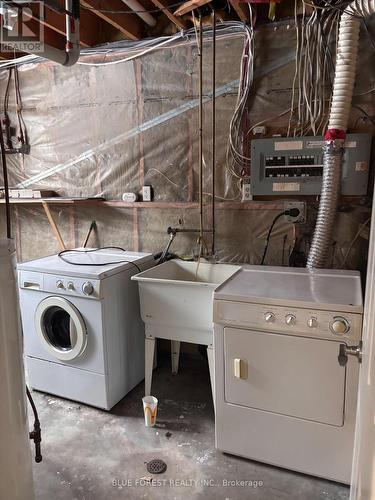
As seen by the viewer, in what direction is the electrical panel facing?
toward the camera

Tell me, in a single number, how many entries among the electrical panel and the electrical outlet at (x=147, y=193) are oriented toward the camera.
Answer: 2

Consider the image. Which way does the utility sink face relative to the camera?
toward the camera

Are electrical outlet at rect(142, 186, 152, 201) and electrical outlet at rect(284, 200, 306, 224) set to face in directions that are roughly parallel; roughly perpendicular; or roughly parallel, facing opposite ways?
roughly parallel

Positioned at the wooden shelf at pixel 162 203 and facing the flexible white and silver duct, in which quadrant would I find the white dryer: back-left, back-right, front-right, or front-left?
front-right

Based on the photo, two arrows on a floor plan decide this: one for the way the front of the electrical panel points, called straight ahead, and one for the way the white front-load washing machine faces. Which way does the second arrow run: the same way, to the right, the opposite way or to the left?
the same way

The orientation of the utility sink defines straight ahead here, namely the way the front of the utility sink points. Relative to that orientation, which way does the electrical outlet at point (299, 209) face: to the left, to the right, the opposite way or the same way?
the same way

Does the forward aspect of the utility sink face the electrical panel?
no

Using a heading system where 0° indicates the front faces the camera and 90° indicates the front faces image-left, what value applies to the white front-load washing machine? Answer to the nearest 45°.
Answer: approximately 45°

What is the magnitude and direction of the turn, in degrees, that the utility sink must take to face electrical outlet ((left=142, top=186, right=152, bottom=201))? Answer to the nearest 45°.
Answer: approximately 180°

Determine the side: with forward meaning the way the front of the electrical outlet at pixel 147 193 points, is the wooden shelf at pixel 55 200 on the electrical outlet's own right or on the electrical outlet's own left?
on the electrical outlet's own right

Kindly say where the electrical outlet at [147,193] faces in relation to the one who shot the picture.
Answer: facing the viewer

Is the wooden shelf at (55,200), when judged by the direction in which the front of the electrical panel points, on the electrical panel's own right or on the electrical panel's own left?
on the electrical panel's own right

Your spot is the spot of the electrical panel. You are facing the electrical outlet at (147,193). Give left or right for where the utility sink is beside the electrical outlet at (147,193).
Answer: left

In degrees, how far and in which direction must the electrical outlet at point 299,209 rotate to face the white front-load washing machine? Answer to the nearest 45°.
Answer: approximately 45° to its right

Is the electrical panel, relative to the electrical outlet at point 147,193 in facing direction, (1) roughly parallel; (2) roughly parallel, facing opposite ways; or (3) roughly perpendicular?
roughly parallel
